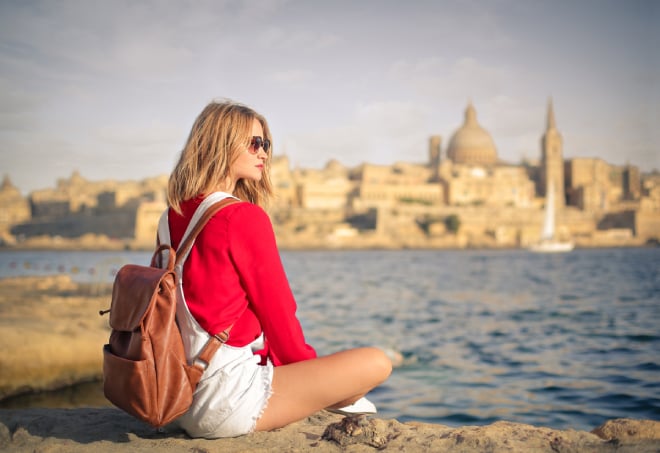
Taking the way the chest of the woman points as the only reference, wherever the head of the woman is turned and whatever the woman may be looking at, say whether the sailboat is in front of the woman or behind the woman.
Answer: in front

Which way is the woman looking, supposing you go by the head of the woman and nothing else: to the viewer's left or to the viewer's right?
to the viewer's right

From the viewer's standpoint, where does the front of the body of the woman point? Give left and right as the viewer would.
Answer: facing away from the viewer and to the right of the viewer
